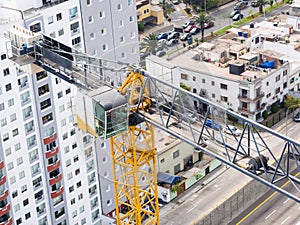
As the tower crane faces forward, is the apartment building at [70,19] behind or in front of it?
behind

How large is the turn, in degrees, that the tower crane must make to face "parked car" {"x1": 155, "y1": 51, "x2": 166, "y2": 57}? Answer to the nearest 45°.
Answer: approximately 135° to its left

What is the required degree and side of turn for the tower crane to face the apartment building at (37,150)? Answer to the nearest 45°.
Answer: approximately 180°

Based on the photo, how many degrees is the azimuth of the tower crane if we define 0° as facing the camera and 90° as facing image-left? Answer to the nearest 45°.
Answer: approximately 315°
